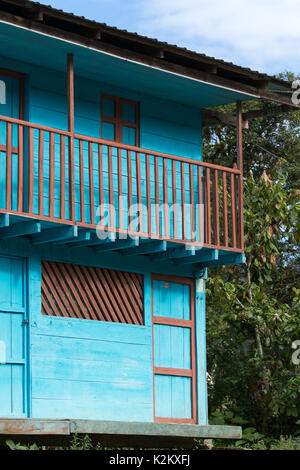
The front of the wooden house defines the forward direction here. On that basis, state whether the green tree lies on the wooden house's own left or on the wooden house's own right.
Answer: on the wooden house's own left
